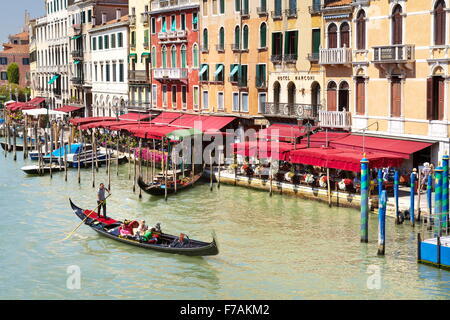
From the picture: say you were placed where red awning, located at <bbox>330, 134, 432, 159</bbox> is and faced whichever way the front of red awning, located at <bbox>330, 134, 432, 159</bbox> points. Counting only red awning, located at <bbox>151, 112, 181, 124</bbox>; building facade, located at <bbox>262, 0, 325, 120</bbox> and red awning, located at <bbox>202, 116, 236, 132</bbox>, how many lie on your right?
3

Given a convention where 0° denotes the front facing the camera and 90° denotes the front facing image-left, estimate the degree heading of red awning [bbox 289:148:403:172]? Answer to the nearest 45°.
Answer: approximately 45°

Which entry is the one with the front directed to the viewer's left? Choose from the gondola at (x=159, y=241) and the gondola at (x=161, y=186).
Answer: the gondola at (x=161, y=186)

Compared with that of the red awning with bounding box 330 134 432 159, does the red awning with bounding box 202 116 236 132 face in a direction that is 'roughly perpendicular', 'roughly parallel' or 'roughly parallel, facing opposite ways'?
roughly parallel

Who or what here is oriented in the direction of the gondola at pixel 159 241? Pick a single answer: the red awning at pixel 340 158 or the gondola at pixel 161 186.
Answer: the red awning

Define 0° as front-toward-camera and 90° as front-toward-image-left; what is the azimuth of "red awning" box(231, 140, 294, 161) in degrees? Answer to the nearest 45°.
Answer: approximately 45°

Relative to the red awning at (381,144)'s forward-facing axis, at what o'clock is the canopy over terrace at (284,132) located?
The canopy over terrace is roughly at 3 o'clock from the red awning.

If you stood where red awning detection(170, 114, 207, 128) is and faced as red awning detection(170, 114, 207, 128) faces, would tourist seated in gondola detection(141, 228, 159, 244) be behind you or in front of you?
in front

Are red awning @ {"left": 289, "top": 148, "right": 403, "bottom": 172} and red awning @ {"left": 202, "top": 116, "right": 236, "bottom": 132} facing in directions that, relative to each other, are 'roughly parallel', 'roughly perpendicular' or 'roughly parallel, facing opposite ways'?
roughly parallel

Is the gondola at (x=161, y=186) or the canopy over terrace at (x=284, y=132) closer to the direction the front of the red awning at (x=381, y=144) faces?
the gondola

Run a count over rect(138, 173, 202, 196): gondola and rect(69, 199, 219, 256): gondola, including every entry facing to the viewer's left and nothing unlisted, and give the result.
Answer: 1

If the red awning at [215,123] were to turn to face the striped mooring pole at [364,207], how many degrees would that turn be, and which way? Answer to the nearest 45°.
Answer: approximately 45° to its left

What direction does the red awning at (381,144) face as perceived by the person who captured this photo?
facing the viewer and to the left of the viewer

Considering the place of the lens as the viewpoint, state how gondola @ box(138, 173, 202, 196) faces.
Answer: facing to the left of the viewer

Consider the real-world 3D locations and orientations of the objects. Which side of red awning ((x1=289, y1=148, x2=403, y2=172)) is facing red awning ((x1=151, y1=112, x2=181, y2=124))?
right

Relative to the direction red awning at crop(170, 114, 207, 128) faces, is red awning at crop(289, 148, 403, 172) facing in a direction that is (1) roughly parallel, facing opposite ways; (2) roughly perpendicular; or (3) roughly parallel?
roughly parallel
